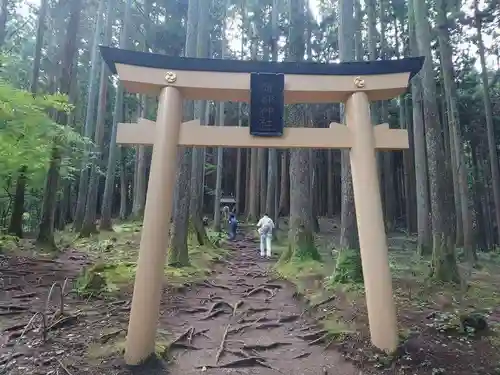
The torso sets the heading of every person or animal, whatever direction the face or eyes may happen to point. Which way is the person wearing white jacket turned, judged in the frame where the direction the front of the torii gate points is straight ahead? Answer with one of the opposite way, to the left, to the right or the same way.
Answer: the opposite way

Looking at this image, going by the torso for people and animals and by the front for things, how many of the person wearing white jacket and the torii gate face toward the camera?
1

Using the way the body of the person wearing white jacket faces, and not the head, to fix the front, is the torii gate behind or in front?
behind

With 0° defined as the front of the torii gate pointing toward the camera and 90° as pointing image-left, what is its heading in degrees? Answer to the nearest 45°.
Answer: approximately 0°

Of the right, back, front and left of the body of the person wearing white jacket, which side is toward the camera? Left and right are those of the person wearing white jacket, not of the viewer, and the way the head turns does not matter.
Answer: back

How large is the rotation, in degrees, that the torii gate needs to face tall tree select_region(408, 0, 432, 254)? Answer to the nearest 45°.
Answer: approximately 135° to its left

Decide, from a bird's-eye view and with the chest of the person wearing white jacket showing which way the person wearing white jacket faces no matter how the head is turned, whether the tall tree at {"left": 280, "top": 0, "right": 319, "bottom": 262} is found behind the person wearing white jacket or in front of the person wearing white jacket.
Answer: behind

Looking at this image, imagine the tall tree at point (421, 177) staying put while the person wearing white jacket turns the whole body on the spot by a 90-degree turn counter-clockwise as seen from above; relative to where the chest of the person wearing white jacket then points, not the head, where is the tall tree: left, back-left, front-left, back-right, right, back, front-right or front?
back

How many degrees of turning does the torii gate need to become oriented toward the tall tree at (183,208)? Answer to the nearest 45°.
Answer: approximately 135° to its right

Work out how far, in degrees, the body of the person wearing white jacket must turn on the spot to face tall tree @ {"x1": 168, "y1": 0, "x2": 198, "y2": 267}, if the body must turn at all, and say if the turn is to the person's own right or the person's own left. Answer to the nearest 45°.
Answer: approximately 135° to the person's own left

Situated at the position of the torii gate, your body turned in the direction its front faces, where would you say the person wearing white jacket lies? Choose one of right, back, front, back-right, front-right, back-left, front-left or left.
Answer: back
